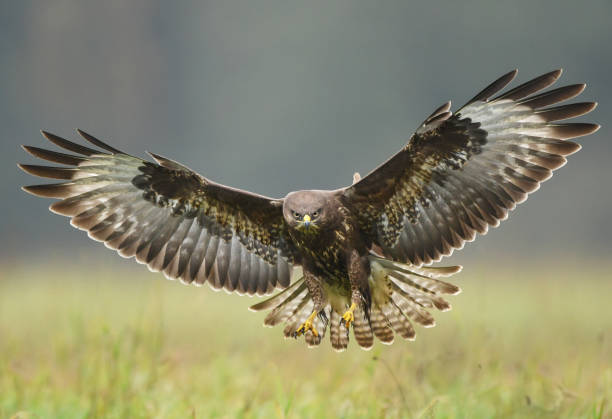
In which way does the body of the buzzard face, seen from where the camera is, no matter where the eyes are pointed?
toward the camera
